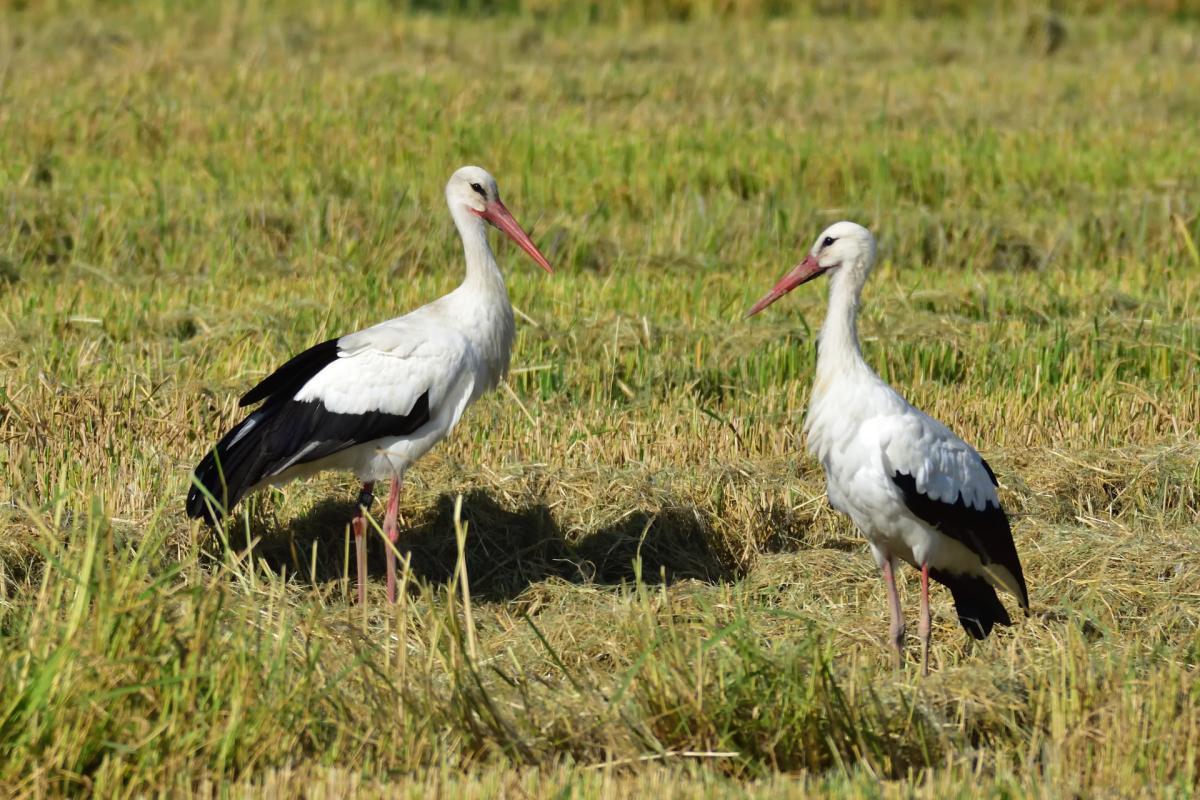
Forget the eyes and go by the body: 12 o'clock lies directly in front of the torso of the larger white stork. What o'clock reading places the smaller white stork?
The smaller white stork is roughly at 1 o'clock from the larger white stork.

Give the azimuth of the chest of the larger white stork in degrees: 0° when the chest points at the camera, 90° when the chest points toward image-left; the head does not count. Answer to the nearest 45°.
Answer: approximately 270°
